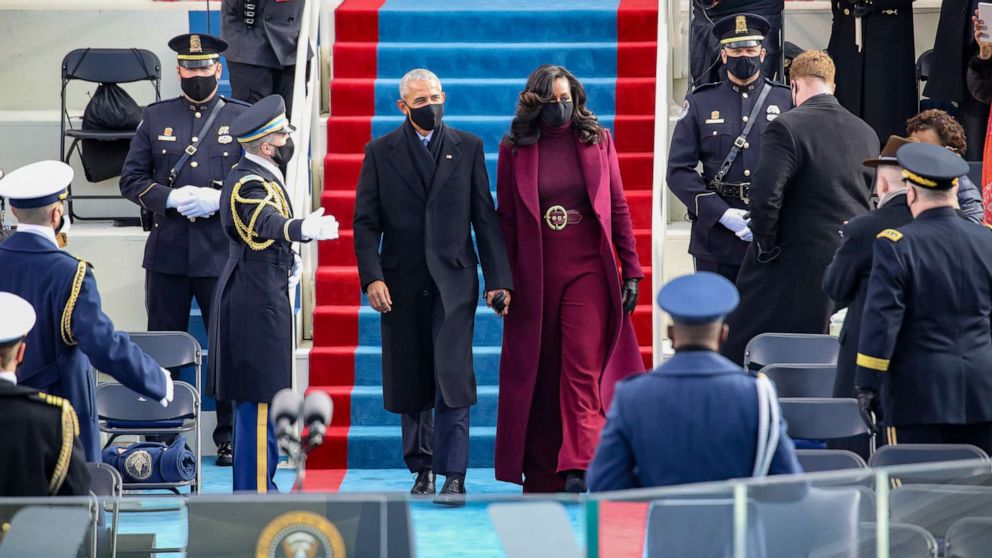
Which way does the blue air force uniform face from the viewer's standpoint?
away from the camera

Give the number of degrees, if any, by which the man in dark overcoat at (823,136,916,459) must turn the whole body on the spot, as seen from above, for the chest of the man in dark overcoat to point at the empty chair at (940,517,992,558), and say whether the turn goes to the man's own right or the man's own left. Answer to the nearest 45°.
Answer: approximately 135° to the man's own left

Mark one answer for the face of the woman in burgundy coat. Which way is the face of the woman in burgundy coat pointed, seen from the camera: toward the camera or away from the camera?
toward the camera

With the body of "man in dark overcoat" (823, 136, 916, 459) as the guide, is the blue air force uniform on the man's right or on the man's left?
on the man's left

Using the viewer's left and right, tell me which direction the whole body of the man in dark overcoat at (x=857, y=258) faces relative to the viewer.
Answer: facing away from the viewer and to the left of the viewer

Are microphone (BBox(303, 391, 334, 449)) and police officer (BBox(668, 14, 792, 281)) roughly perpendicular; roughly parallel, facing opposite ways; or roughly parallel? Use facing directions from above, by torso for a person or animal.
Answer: roughly parallel, facing opposite ways

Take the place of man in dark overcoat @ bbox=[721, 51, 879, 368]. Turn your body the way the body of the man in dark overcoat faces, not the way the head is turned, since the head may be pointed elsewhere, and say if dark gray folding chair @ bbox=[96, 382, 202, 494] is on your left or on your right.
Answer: on your left

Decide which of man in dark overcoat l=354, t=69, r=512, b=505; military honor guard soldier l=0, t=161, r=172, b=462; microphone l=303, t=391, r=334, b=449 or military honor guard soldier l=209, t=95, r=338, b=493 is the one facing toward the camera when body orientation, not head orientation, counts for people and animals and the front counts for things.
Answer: the man in dark overcoat

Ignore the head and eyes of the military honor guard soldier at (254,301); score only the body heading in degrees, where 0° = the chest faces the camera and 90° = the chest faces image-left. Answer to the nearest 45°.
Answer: approximately 270°

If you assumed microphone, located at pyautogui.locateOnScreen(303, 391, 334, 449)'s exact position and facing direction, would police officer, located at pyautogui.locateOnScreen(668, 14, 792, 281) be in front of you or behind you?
in front

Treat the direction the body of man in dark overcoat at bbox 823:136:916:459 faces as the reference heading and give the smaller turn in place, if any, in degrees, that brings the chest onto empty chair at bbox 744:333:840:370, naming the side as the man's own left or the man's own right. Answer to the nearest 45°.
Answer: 0° — they already face it

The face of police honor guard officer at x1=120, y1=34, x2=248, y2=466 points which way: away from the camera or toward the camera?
toward the camera

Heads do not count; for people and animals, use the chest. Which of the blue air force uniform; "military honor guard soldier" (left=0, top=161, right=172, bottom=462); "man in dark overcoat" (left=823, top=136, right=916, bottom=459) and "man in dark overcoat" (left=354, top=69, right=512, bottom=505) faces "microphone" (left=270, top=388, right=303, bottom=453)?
"man in dark overcoat" (left=354, top=69, right=512, bottom=505)

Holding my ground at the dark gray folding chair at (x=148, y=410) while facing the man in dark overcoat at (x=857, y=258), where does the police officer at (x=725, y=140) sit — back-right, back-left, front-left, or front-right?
front-left

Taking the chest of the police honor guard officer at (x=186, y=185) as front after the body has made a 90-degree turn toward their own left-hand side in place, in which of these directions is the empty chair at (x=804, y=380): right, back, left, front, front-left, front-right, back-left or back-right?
front-right

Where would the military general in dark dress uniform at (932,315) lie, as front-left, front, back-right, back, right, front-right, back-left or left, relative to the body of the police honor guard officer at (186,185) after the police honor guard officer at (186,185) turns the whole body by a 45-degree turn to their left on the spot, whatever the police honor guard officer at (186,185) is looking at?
front

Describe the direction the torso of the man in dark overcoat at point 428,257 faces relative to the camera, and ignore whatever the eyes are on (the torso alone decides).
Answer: toward the camera

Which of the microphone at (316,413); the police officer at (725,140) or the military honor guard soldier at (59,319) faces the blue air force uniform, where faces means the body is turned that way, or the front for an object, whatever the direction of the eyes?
the police officer
